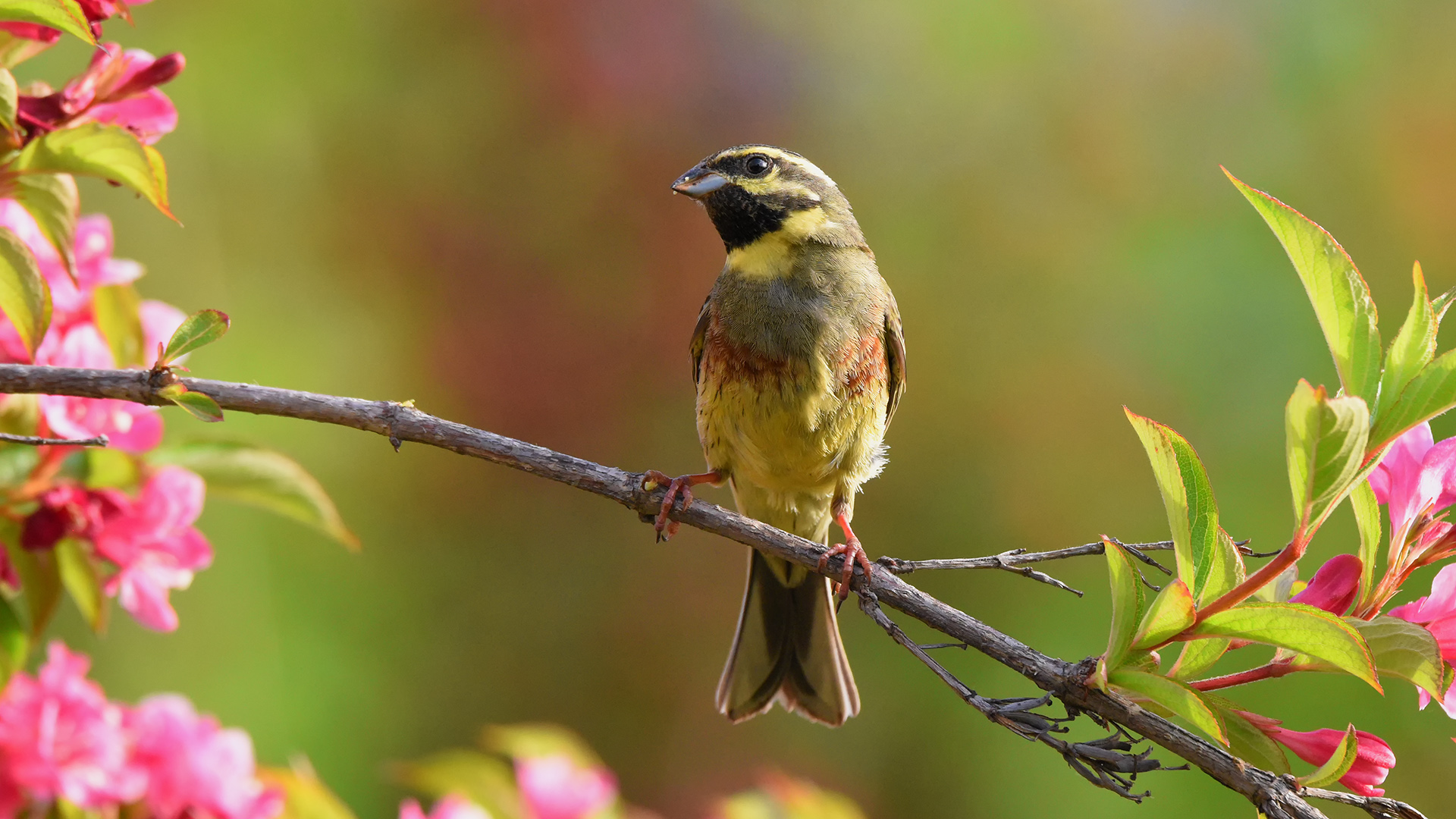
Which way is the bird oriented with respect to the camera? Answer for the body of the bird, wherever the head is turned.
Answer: toward the camera

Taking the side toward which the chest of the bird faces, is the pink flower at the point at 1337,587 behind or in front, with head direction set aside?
in front

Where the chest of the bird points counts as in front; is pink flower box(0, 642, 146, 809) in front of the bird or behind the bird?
in front

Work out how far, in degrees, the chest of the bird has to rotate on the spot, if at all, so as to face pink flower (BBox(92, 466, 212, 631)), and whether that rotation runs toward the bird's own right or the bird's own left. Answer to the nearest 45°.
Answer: approximately 45° to the bird's own right

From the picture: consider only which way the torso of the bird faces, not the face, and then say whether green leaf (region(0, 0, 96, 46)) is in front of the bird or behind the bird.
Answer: in front
